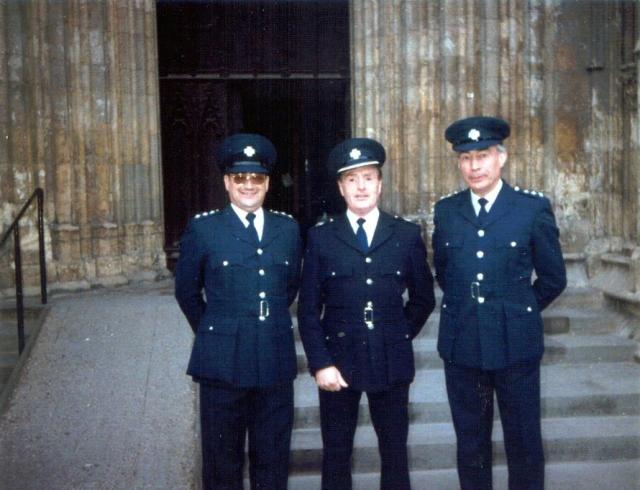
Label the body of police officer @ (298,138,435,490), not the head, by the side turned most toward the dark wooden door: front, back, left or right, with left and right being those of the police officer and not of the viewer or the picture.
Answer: back

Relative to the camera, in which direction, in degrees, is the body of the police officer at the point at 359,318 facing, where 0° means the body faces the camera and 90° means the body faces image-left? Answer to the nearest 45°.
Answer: approximately 0°
